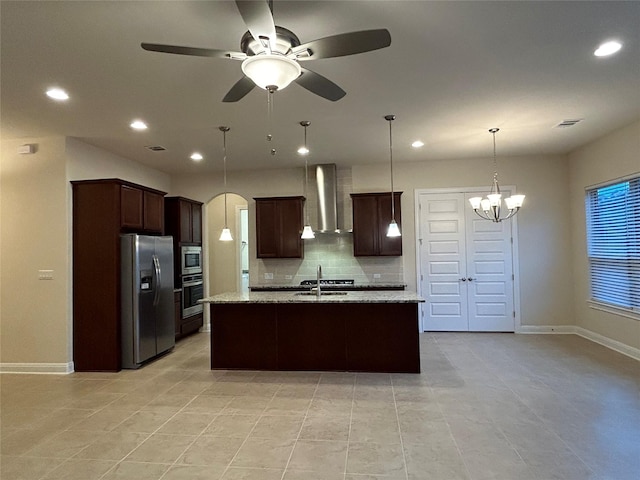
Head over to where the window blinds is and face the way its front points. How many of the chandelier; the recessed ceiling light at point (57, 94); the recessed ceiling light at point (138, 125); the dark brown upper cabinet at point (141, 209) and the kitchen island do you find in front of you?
5

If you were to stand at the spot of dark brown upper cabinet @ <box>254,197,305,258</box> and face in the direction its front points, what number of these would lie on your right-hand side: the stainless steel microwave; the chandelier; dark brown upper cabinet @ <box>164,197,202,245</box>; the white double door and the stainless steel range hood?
2

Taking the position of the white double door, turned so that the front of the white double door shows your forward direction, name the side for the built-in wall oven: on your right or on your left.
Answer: on your right

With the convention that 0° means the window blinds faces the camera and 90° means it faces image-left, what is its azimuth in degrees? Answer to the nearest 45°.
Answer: approximately 45°

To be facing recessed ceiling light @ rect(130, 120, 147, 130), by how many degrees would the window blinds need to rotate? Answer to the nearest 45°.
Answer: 0° — it already faces it

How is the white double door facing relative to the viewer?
toward the camera

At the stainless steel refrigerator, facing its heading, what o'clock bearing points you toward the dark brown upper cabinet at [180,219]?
The dark brown upper cabinet is roughly at 8 o'clock from the stainless steel refrigerator.

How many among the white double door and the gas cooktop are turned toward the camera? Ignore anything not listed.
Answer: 2

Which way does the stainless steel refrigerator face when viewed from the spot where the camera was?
facing the viewer and to the right of the viewer

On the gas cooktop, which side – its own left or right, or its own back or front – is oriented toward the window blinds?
left

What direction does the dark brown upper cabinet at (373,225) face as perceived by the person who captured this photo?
facing the viewer

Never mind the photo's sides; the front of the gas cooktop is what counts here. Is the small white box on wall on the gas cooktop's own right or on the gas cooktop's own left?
on the gas cooktop's own right

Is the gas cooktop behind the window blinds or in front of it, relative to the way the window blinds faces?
in front

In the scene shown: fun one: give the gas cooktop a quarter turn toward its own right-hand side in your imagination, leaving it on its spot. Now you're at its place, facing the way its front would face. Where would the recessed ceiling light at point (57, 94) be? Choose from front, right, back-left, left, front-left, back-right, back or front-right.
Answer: front-left

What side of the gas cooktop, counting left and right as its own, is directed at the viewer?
front

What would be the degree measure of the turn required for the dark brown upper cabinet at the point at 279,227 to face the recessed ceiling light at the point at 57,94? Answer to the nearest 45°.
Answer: approximately 45° to its right

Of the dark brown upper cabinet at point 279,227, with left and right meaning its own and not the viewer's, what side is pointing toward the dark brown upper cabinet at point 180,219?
right

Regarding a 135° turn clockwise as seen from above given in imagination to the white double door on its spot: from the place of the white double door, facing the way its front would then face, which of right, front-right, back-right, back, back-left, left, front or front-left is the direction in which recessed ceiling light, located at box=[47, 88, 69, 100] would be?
left

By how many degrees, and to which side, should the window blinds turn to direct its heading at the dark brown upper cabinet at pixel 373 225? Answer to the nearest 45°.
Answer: approximately 45° to its right
